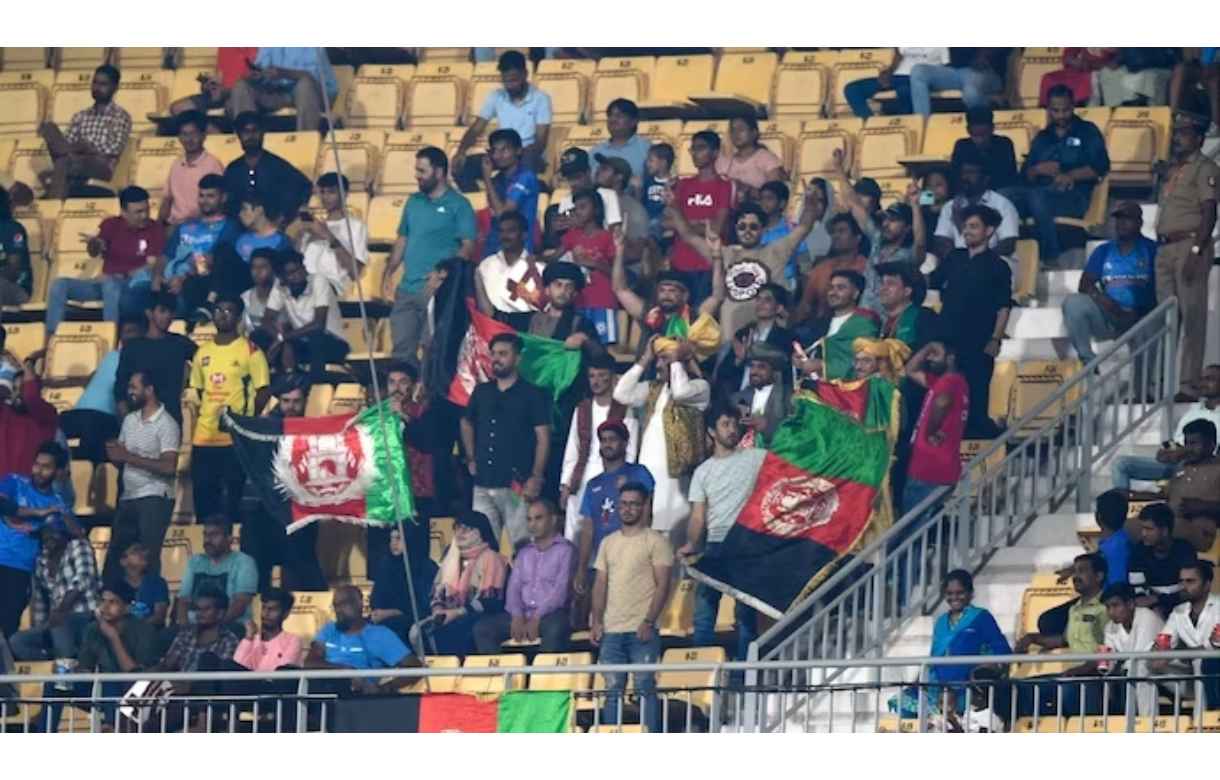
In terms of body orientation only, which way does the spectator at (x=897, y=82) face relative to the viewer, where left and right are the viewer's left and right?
facing the viewer and to the left of the viewer

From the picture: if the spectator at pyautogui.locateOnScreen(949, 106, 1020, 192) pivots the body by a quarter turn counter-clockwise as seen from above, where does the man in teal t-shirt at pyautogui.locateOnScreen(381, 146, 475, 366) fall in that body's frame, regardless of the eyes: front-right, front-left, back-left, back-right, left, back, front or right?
back

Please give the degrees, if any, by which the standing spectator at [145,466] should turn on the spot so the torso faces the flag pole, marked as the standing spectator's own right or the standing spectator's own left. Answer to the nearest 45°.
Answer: approximately 135° to the standing spectator's own left

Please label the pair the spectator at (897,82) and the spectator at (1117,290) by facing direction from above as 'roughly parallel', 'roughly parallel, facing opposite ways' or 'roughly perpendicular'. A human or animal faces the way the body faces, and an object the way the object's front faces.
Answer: roughly parallel

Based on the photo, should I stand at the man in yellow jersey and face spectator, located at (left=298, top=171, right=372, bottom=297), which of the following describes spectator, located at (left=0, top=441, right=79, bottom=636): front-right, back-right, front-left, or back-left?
back-left

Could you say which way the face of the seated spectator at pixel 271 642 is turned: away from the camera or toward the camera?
toward the camera

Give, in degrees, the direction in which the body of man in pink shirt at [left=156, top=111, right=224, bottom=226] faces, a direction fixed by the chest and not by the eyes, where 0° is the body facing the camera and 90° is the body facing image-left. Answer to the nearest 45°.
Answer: approximately 45°

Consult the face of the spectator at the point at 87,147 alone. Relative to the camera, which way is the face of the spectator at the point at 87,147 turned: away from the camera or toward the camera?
toward the camera

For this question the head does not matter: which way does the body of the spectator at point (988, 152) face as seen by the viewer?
toward the camera

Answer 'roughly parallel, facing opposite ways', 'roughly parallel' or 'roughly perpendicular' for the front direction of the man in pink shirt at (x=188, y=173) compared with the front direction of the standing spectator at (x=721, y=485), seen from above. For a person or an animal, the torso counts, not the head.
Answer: roughly parallel

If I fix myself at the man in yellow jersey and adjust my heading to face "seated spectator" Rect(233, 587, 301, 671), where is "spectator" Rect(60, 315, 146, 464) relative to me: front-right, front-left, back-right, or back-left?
back-right

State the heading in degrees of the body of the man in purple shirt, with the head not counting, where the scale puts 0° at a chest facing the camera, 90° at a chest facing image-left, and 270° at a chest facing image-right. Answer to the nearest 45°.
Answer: approximately 45°

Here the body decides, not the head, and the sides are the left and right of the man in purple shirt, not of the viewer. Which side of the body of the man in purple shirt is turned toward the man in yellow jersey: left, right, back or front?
right

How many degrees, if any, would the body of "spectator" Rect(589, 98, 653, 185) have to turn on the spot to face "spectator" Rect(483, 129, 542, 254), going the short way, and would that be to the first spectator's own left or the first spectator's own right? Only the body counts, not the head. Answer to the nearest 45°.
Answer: approximately 45° to the first spectator's own right
